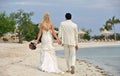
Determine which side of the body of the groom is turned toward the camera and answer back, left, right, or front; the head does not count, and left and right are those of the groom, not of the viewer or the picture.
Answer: back

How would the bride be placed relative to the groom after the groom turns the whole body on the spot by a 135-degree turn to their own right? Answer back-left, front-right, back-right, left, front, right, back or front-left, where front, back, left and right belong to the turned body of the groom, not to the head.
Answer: back-right

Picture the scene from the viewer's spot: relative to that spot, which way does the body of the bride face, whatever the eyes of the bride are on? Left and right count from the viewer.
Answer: facing away from the viewer
